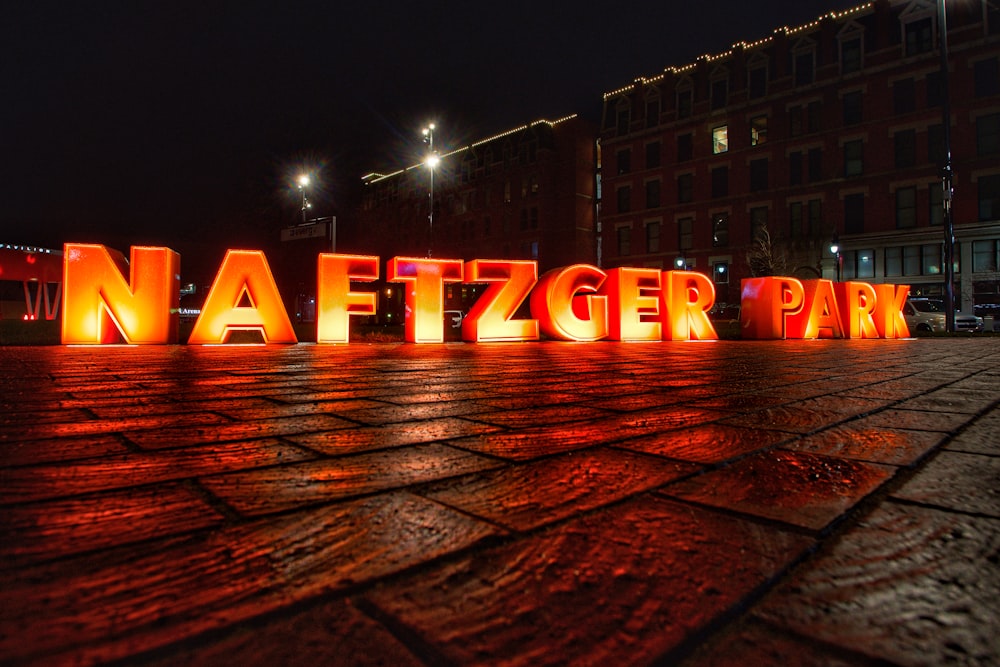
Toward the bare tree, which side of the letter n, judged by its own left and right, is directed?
left

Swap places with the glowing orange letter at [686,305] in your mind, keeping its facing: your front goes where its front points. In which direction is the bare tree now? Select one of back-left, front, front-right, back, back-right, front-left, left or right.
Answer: back-left

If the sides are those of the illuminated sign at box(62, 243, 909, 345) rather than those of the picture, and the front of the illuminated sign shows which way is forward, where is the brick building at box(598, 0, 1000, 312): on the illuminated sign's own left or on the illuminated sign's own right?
on the illuminated sign's own left

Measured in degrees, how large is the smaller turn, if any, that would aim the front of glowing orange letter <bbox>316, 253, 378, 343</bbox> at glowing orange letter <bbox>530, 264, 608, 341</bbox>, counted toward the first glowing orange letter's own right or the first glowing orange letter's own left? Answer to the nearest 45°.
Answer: approximately 90° to the first glowing orange letter's own left

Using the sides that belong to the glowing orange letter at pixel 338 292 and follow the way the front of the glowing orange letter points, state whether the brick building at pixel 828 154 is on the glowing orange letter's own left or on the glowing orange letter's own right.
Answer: on the glowing orange letter's own left

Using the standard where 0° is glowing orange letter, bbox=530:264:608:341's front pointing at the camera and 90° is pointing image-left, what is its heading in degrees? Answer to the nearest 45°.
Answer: approximately 315°

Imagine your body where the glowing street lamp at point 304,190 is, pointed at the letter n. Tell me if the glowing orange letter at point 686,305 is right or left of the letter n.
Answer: left

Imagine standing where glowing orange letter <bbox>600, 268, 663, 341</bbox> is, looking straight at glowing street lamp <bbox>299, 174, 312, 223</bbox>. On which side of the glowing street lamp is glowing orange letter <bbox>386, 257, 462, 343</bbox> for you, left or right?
left

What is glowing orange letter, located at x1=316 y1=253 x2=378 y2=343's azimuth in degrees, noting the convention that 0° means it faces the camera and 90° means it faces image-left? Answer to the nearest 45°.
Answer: approximately 0°

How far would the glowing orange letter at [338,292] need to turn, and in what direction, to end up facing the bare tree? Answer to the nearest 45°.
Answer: approximately 135° to its left

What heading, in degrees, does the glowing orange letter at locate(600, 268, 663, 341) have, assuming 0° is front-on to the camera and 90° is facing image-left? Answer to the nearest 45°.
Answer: approximately 315°

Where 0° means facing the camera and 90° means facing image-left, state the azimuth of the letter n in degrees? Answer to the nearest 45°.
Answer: approximately 0°

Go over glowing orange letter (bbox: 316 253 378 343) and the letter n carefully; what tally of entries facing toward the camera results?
2
